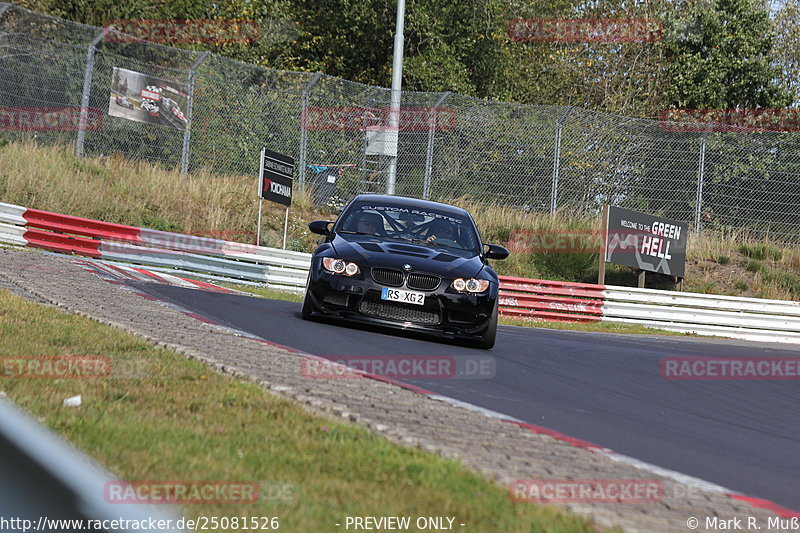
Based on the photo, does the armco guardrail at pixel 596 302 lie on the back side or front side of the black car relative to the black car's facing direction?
on the back side

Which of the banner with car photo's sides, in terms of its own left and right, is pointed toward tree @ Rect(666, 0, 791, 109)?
left

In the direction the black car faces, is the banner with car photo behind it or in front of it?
behind

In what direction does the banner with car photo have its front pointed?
toward the camera

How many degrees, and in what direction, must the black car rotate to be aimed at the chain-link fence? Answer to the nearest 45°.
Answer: approximately 180°

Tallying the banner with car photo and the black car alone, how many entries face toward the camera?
2

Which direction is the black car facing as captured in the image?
toward the camera

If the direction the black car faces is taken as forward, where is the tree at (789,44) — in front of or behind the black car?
behind
